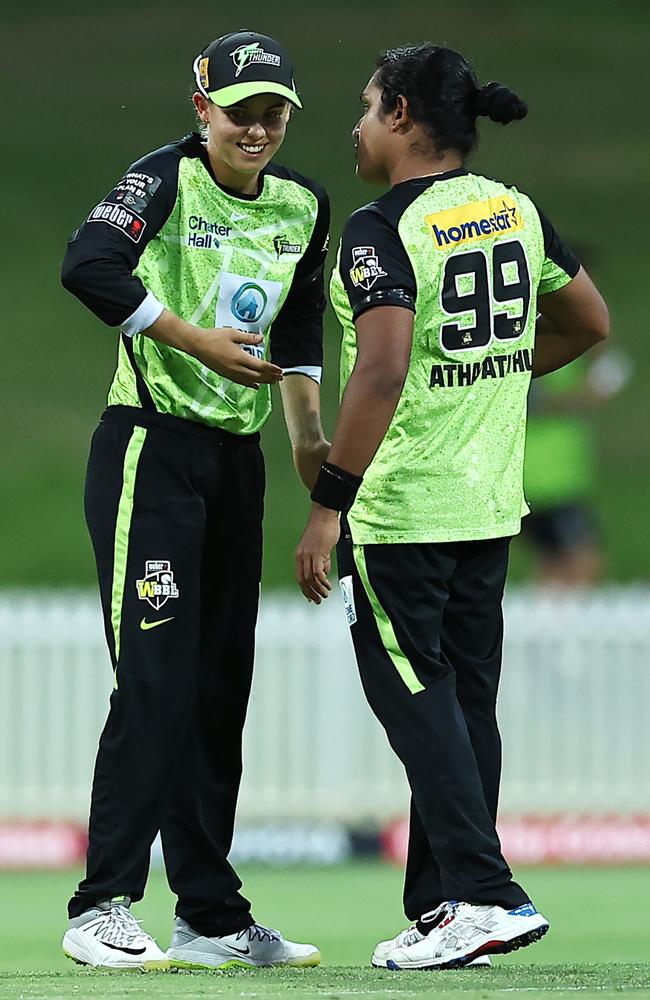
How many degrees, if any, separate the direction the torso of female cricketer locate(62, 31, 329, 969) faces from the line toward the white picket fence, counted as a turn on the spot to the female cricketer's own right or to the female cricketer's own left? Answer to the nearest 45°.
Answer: approximately 135° to the female cricketer's own left

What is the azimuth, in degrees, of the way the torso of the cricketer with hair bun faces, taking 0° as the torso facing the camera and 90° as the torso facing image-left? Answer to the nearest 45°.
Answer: approximately 135°

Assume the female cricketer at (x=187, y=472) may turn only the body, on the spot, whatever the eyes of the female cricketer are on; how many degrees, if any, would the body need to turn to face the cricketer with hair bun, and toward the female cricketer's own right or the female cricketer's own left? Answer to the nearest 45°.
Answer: approximately 45° to the female cricketer's own left

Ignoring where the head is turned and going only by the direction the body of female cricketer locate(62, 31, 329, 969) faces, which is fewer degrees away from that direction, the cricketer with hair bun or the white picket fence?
the cricketer with hair bun

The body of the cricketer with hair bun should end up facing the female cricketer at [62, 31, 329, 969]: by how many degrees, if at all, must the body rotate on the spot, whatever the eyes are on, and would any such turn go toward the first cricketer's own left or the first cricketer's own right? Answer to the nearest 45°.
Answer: approximately 45° to the first cricketer's own left

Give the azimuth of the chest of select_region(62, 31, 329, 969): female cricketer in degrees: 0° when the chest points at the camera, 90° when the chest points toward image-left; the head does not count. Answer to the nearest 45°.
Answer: approximately 315°

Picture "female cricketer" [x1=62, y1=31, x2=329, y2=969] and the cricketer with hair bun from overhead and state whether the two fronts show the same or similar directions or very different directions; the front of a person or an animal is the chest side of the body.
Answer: very different directions

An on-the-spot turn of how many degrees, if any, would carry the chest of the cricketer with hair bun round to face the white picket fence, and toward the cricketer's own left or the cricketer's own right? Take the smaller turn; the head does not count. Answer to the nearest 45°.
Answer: approximately 45° to the cricketer's own right
